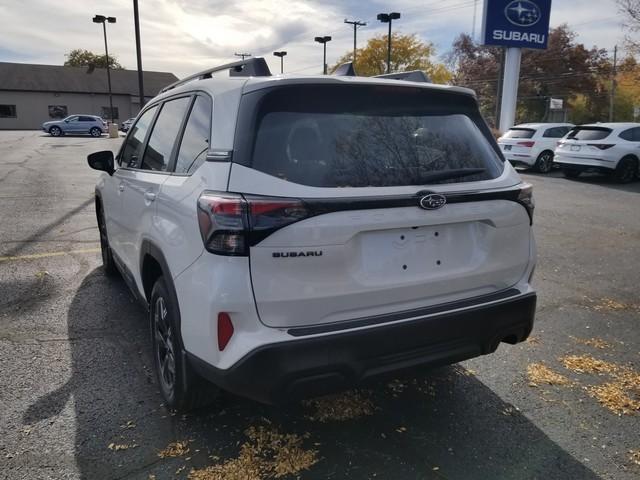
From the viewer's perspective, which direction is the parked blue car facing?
to the viewer's left

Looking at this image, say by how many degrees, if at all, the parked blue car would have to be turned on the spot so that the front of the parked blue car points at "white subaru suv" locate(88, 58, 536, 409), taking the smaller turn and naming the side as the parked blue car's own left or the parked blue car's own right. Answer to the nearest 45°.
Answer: approximately 90° to the parked blue car's own left

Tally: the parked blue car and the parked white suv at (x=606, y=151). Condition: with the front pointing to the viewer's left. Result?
1

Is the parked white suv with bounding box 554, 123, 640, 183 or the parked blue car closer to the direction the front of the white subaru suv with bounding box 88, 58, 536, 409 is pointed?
the parked blue car

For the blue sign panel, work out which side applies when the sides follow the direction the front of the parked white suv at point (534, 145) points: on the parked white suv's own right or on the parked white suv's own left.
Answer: on the parked white suv's own left

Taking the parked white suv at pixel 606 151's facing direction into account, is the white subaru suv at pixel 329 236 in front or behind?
behind

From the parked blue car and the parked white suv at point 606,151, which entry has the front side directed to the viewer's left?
the parked blue car

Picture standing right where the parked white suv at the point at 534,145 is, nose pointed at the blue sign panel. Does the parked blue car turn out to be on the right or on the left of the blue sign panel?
left

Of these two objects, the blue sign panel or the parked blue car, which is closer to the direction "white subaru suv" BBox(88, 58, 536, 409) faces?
the parked blue car

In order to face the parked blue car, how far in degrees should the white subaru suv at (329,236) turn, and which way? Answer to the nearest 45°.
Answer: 0° — it already faces it

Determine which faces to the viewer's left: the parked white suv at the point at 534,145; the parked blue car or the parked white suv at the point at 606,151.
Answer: the parked blue car

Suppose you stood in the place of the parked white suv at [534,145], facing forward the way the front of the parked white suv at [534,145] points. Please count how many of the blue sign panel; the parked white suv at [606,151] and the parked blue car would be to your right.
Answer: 1

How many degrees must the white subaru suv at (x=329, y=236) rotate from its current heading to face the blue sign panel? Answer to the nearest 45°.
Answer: approximately 45° to its right
